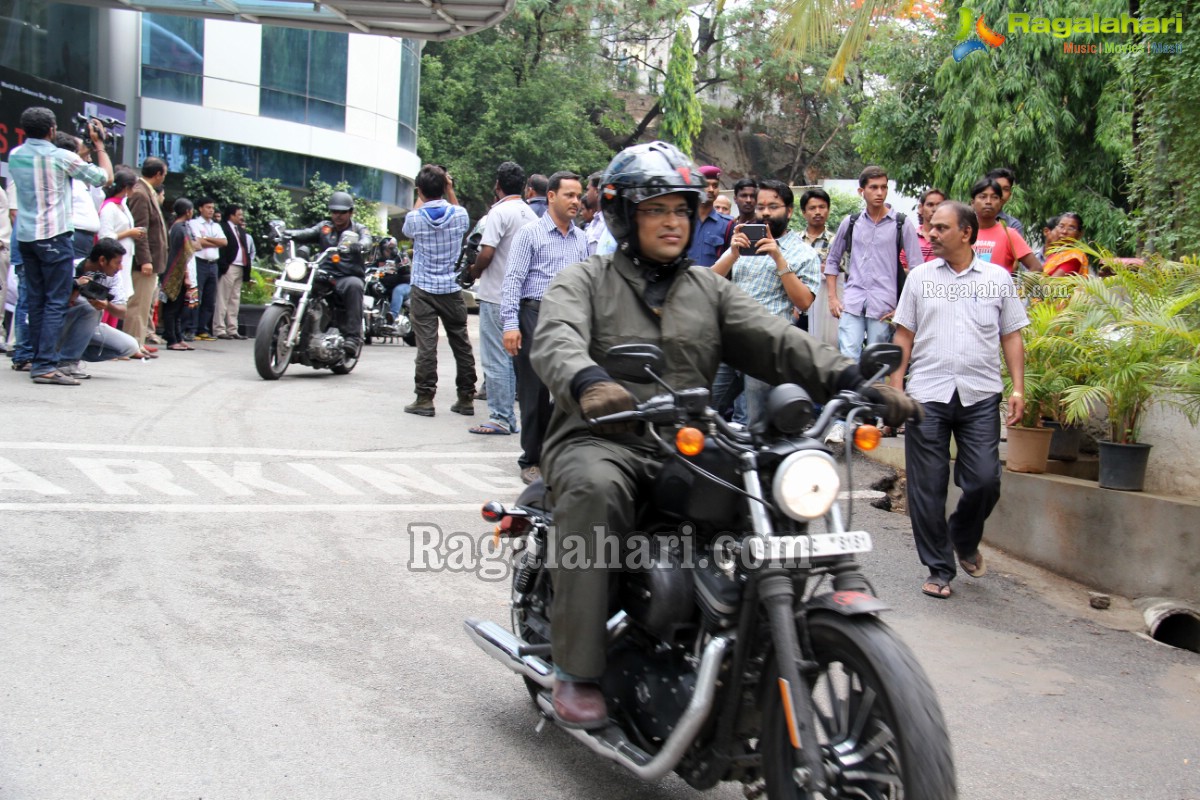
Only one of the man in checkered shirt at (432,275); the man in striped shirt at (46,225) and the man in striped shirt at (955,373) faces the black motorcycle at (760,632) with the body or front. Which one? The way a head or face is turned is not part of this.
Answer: the man in striped shirt at (955,373)

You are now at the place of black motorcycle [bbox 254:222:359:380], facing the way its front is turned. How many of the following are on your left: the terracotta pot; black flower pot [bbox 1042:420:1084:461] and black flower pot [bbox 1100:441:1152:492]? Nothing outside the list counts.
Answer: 3

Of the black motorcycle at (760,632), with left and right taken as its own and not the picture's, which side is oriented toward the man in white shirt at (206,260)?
back

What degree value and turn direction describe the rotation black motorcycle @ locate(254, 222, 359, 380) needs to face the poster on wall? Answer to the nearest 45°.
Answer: approximately 90° to its right

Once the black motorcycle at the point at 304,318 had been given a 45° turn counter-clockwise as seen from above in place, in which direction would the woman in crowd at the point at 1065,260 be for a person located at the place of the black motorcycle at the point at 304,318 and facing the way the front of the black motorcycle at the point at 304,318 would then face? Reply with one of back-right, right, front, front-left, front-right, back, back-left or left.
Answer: front-left

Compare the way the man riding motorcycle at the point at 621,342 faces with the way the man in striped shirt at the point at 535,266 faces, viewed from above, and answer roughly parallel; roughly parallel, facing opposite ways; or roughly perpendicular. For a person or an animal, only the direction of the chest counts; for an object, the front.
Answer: roughly parallel

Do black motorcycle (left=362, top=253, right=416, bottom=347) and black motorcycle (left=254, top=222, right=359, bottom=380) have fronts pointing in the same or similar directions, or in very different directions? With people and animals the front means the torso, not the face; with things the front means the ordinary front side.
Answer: same or similar directions

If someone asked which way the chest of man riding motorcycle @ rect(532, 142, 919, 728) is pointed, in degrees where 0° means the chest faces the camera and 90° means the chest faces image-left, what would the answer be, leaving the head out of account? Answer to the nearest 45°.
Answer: approximately 315°

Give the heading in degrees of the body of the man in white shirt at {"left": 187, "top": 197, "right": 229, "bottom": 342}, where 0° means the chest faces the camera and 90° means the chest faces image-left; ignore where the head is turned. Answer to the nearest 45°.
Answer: approximately 315°

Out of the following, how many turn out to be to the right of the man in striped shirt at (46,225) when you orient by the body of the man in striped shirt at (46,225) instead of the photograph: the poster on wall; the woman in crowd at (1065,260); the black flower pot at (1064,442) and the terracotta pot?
3

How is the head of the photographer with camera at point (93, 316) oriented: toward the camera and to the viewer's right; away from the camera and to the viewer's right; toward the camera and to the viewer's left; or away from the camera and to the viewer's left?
toward the camera and to the viewer's right

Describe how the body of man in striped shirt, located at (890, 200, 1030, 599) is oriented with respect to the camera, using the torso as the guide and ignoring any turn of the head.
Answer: toward the camera

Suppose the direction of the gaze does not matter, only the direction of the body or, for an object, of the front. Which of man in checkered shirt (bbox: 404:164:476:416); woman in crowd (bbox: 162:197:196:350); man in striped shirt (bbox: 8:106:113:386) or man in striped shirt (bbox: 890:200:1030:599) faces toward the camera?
man in striped shirt (bbox: 890:200:1030:599)

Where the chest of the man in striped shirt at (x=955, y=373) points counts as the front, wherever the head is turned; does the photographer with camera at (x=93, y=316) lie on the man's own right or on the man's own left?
on the man's own right

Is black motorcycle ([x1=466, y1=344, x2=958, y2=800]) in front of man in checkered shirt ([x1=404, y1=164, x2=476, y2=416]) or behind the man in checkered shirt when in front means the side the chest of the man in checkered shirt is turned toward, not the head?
behind

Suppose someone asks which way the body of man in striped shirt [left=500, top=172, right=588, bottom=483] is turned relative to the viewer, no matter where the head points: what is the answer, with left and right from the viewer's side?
facing the viewer and to the right of the viewer

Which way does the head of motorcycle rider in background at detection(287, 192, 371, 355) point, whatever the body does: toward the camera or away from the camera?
toward the camera

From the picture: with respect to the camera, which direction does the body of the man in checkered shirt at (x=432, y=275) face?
away from the camera
